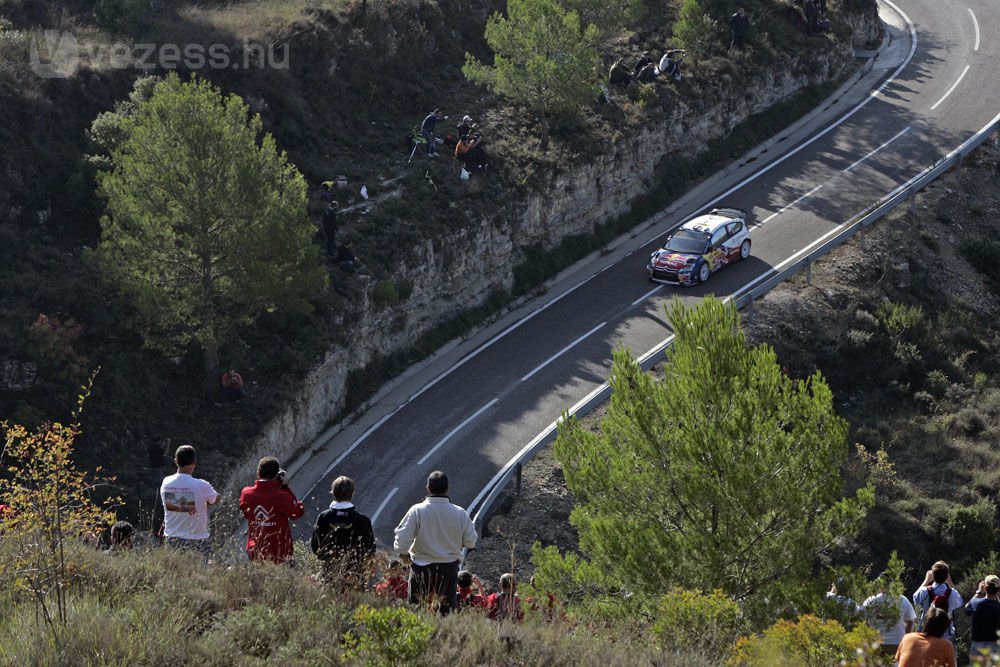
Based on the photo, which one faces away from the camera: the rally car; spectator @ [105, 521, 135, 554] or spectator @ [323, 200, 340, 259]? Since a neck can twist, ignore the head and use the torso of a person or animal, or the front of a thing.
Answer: spectator @ [105, 521, 135, 554]

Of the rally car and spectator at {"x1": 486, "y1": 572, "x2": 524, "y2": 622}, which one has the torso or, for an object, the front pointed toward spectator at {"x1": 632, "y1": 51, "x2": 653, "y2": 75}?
spectator at {"x1": 486, "y1": 572, "x2": 524, "y2": 622}

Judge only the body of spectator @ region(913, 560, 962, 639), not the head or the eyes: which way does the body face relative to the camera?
away from the camera

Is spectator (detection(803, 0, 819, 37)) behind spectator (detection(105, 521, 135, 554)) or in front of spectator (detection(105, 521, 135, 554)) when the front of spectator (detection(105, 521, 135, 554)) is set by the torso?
in front

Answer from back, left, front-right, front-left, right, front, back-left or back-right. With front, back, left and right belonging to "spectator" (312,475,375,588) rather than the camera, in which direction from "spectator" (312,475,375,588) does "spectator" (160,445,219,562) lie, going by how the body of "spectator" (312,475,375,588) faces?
front-left

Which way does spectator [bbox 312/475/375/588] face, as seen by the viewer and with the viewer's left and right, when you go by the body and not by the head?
facing away from the viewer

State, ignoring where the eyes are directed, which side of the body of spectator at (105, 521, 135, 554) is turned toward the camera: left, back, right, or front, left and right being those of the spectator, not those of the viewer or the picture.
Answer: back

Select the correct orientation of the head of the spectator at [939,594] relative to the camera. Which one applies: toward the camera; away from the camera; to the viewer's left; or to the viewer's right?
away from the camera

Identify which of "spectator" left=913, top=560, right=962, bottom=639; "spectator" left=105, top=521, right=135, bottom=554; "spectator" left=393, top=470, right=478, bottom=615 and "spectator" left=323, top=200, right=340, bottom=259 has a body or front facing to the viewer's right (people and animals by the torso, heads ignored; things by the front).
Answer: "spectator" left=323, top=200, right=340, bottom=259

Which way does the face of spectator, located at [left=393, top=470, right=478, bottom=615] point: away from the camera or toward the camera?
away from the camera

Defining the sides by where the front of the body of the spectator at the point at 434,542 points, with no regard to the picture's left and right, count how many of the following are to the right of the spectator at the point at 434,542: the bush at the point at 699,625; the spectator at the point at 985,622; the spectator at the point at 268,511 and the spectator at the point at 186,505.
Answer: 2

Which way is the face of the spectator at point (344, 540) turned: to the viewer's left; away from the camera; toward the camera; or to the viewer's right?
away from the camera

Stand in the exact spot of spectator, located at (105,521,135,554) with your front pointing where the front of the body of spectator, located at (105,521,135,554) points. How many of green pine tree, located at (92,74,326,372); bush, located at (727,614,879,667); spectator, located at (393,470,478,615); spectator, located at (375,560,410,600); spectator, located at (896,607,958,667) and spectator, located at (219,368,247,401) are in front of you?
2

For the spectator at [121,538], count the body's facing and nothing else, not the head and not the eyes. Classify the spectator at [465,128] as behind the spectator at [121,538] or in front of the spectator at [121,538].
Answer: in front

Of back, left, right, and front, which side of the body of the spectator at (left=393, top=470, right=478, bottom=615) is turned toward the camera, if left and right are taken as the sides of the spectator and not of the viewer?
back
